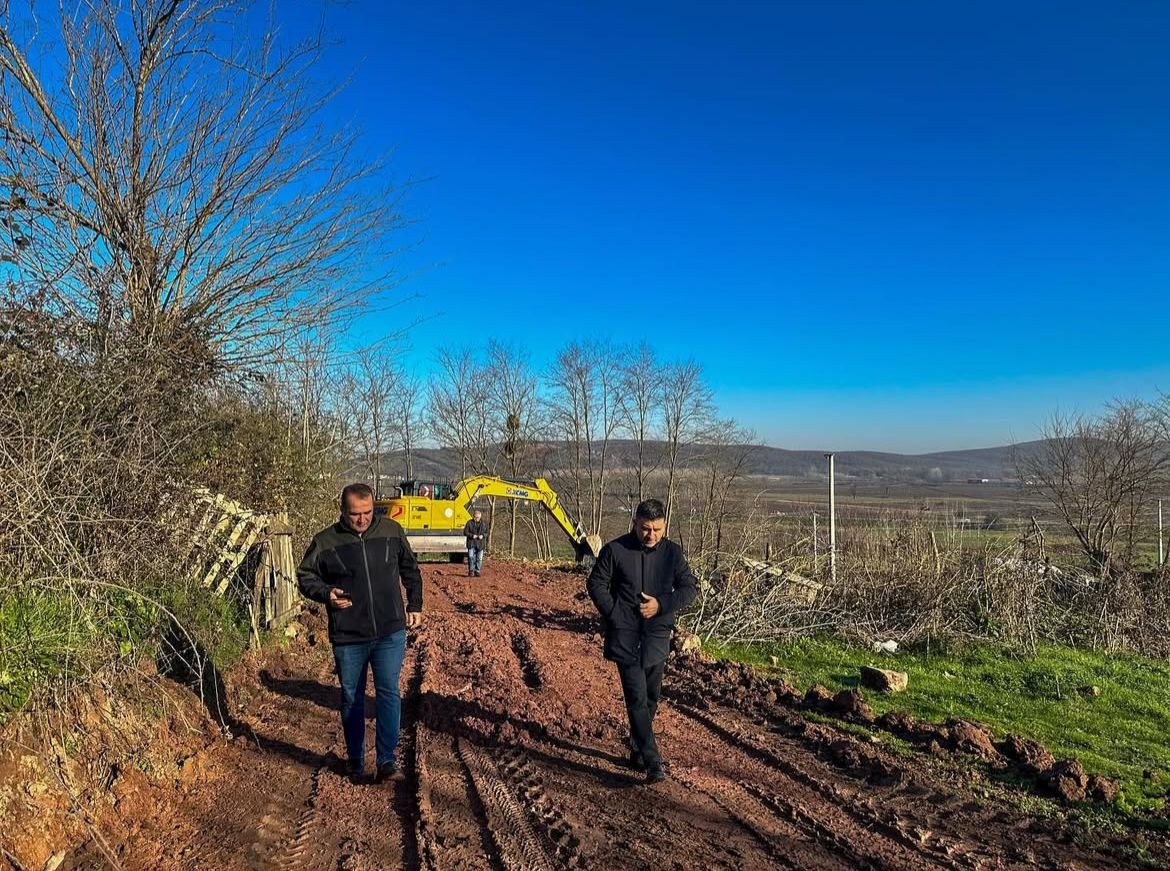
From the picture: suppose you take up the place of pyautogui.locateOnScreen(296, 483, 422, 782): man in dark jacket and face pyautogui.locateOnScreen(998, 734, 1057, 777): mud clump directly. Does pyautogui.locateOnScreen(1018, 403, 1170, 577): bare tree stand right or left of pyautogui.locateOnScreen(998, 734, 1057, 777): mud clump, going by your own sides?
left

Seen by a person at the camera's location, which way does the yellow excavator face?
facing to the right of the viewer

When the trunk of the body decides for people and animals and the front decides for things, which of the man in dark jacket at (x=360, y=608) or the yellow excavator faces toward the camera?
the man in dark jacket

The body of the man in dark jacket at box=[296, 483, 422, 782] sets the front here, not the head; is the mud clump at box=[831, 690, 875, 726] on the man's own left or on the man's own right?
on the man's own left

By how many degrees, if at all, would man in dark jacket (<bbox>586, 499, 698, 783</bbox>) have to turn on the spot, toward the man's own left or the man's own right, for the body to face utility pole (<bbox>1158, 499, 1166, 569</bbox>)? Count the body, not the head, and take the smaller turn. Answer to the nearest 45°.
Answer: approximately 135° to the man's own left

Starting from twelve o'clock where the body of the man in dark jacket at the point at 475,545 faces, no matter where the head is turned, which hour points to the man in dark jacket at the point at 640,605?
the man in dark jacket at the point at 640,605 is roughly at 12 o'clock from the man in dark jacket at the point at 475,545.

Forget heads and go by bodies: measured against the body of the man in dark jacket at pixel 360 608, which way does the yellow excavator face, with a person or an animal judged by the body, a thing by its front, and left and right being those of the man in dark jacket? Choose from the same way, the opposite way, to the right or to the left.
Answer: to the left

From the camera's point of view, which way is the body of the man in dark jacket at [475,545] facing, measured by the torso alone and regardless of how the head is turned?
toward the camera

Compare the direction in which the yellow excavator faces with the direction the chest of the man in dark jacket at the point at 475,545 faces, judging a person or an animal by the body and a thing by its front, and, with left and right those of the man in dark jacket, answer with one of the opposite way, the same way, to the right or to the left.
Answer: to the left

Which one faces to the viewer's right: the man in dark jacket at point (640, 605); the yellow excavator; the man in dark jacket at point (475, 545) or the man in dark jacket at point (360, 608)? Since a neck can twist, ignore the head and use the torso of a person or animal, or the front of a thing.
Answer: the yellow excavator

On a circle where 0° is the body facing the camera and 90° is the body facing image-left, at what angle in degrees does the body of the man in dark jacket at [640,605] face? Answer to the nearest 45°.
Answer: approximately 0°

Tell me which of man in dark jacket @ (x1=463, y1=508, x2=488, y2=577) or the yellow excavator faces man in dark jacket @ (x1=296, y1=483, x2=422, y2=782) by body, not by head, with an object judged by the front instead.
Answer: man in dark jacket @ (x1=463, y1=508, x2=488, y2=577)

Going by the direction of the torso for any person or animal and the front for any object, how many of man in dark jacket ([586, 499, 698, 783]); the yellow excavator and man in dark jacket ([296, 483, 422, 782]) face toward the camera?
2

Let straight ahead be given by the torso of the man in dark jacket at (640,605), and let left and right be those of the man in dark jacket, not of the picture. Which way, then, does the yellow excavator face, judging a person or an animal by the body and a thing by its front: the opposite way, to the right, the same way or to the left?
to the left

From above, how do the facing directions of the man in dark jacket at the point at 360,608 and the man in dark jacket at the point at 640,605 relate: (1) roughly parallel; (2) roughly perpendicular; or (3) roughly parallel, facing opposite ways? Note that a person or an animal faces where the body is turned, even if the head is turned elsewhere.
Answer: roughly parallel

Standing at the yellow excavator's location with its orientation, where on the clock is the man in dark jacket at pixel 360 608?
The man in dark jacket is roughly at 3 o'clock from the yellow excavator.

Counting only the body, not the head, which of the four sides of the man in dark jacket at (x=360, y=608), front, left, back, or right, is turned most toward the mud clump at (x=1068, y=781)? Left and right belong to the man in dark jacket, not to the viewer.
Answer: left

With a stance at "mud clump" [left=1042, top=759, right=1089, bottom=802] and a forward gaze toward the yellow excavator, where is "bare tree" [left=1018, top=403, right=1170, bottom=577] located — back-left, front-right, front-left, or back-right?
front-right

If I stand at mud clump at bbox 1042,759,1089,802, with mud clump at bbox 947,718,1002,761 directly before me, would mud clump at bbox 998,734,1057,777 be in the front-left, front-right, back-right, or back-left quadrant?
front-right

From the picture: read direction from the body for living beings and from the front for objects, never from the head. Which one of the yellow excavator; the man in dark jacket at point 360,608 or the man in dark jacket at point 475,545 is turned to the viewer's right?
the yellow excavator
